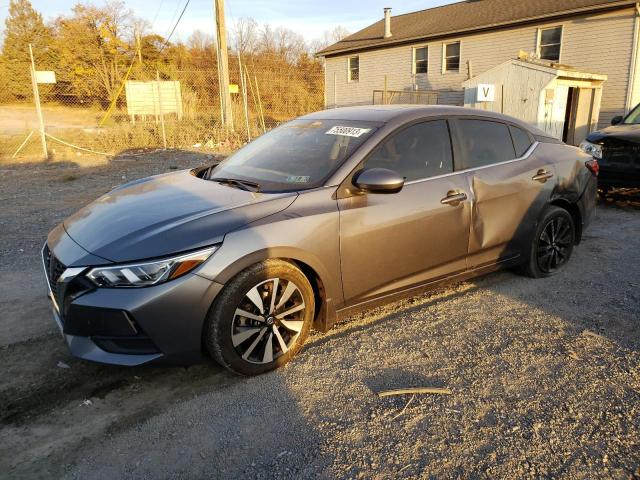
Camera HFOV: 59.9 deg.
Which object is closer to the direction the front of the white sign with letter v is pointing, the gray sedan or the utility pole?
the gray sedan

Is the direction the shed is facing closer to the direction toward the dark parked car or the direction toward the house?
the dark parked car

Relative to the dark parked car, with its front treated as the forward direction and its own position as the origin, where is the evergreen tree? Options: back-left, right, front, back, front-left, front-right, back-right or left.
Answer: front-right

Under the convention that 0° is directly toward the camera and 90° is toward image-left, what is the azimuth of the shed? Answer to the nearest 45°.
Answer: approximately 315°

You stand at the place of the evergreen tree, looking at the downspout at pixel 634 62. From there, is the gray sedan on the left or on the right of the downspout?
right

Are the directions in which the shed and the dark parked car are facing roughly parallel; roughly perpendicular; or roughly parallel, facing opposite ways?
roughly perpendicular

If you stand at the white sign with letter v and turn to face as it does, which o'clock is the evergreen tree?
The evergreen tree is roughly at 3 o'clock from the white sign with letter v.

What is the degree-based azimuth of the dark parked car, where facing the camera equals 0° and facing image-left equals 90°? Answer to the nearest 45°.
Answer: approximately 45°

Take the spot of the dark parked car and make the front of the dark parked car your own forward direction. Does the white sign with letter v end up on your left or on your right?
on your right

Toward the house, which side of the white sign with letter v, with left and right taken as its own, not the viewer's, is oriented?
back

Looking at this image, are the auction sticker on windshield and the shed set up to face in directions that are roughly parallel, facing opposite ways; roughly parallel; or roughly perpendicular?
roughly perpendicular

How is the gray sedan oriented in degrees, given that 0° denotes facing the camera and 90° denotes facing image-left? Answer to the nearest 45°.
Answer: approximately 45°

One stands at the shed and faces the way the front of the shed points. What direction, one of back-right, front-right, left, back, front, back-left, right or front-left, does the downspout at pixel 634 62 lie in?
left
